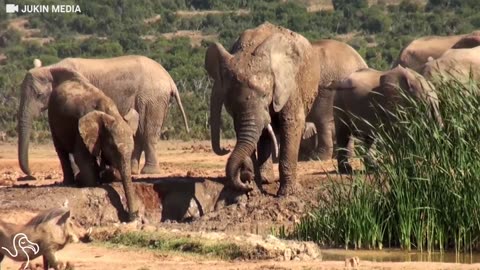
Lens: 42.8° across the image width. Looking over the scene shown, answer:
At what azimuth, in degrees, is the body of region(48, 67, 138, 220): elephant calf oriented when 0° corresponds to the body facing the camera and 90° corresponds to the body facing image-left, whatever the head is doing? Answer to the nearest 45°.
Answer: approximately 315°

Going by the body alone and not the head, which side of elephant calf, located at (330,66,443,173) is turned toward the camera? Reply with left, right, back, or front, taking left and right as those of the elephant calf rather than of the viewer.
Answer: right

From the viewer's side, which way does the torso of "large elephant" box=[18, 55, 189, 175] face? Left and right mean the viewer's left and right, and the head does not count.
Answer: facing to the left of the viewer

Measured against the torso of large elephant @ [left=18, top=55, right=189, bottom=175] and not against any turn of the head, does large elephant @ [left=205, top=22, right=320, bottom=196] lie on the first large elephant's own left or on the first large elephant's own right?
on the first large elephant's own left

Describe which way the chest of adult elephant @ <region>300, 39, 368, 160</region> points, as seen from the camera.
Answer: to the viewer's left
